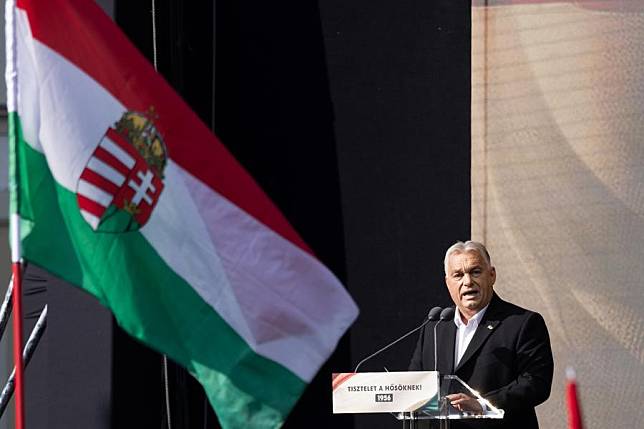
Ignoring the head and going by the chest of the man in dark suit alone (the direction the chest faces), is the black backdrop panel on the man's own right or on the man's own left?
on the man's own right

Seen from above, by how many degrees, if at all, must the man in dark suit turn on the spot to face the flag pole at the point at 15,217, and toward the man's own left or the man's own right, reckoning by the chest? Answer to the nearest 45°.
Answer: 0° — they already face it

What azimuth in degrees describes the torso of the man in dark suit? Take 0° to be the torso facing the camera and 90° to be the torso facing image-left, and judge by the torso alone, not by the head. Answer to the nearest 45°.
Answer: approximately 45°

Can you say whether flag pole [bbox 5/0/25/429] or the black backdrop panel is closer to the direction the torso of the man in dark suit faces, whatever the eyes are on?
the flag pole

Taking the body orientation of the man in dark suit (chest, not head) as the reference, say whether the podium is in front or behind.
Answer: in front

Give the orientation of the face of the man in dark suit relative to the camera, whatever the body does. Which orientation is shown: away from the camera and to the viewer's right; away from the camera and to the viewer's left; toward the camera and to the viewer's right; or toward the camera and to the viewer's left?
toward the camera and to the viewer's left
